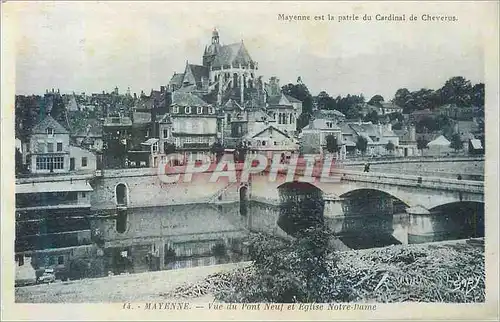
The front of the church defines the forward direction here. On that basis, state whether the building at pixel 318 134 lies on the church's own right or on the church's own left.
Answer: on the church's own right

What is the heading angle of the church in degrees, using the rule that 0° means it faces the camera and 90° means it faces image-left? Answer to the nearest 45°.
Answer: approximately 135°
